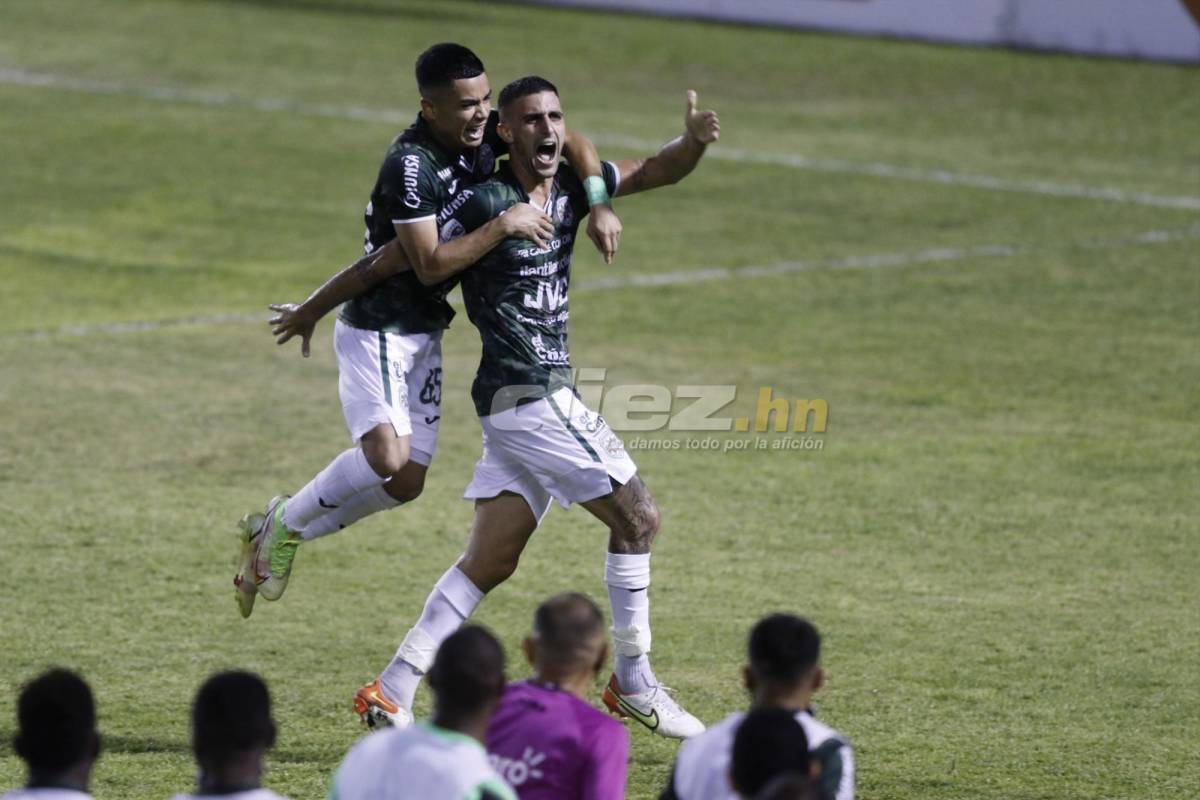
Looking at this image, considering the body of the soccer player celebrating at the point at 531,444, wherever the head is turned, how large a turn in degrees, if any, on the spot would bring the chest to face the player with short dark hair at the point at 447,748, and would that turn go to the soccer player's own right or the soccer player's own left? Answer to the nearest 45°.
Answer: approximately 45° to the soccer player's own right

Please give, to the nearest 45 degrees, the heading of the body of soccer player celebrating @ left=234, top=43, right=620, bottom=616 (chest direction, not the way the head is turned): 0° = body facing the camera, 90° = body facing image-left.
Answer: approximately 315°

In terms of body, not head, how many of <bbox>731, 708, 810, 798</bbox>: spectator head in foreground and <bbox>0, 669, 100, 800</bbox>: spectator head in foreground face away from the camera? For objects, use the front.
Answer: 2

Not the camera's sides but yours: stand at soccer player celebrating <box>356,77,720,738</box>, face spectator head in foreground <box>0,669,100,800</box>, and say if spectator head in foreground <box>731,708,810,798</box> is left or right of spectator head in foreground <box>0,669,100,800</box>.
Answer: left

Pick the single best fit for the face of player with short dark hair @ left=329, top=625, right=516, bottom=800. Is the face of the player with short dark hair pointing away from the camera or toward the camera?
away from the camera

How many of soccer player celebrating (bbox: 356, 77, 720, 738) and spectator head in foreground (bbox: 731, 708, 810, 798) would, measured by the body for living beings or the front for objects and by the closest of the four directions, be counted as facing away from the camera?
1

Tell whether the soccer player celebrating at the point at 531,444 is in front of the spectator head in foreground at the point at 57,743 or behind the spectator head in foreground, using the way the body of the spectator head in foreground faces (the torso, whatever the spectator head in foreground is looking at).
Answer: in front

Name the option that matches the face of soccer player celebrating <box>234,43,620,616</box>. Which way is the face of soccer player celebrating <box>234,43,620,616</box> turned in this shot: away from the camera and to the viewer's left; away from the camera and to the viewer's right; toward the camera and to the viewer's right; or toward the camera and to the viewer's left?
toward the camera and to the viewer's right

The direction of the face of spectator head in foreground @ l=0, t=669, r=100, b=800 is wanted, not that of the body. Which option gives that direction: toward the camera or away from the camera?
away from the camera

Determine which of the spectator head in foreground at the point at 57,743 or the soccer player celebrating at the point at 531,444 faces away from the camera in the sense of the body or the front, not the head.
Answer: the spectator head in foreground

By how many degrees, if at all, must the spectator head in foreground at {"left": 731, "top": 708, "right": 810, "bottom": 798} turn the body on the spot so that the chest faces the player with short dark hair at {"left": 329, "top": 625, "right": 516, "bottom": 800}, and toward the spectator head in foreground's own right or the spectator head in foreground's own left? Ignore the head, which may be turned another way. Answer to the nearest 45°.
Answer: approximately 90° to the spectator head in foreground's own left

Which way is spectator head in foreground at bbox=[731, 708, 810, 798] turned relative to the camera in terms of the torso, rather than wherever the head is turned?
away from the camera

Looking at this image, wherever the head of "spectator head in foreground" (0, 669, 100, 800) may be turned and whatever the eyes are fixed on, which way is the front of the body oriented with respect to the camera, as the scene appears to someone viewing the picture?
away from the camera

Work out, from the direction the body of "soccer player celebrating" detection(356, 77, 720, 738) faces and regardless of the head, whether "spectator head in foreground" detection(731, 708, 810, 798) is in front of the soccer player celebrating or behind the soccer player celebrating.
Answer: in front

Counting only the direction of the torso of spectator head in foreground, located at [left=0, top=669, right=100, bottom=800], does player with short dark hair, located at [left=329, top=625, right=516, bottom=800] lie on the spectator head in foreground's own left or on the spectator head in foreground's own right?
on the spectator head in foreground's own right
